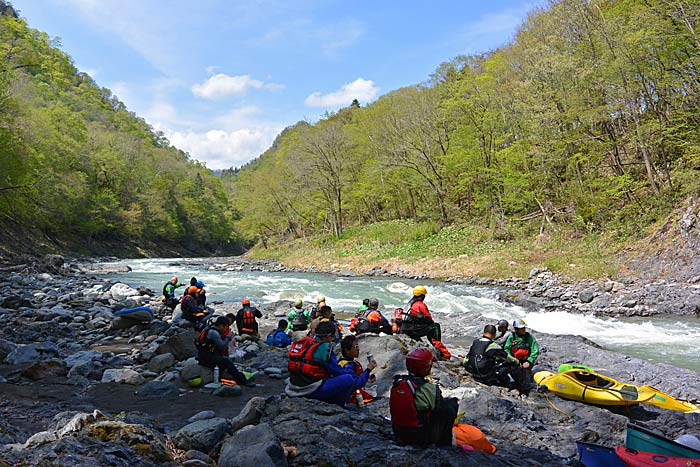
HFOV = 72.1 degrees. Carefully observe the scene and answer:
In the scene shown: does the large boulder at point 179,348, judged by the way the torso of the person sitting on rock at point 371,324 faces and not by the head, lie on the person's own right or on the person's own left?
on the person's own left

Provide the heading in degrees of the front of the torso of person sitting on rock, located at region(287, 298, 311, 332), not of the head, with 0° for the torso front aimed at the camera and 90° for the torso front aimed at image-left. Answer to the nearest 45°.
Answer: approximately 180°

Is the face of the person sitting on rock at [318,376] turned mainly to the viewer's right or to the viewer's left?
to the viewer's right

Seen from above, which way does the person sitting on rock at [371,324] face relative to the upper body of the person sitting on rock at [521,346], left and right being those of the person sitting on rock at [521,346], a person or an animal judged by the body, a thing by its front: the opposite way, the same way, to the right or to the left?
the opposite way

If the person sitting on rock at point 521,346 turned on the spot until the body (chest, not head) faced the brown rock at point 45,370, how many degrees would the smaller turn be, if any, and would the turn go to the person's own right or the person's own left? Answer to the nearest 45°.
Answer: approximately 45° to the person's own right

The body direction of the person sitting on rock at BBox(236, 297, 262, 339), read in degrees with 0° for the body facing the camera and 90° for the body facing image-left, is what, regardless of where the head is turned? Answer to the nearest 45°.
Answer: approximately 180°

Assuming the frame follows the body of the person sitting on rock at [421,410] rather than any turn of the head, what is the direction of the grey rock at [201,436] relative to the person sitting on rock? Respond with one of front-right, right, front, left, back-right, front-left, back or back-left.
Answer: back-left

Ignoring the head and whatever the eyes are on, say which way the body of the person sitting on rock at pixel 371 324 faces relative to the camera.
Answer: away from the camera
